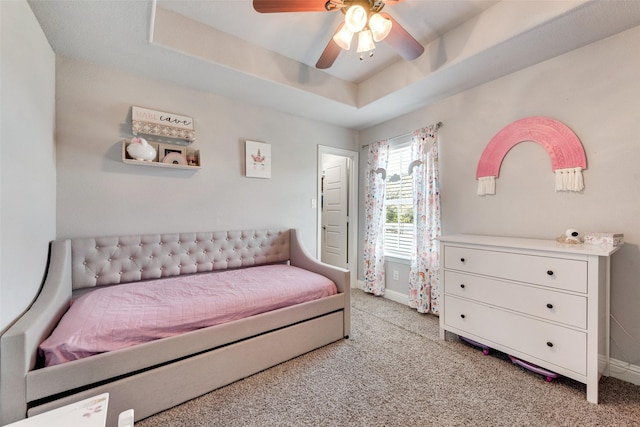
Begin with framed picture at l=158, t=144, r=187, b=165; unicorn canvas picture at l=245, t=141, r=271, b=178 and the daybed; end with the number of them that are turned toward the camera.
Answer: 3

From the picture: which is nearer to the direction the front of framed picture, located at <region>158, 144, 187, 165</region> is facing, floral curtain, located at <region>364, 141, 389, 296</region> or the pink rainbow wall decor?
the pink rainbow wall decor

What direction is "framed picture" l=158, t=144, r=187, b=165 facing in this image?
toward the camera

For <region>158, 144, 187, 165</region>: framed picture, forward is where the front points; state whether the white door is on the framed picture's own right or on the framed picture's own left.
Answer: on the framed picture's own left

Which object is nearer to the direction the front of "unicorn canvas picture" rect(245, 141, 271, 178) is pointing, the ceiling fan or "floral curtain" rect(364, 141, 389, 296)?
the ceiling fan

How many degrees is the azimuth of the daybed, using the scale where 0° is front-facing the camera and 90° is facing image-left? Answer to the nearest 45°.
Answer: approximately 0°

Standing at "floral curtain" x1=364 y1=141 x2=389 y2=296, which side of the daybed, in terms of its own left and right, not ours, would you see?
left

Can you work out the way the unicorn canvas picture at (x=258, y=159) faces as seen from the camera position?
facing the viewer

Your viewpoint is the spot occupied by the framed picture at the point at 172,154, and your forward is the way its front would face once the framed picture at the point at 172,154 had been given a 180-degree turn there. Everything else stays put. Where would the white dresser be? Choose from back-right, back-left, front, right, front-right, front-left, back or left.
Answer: back-right

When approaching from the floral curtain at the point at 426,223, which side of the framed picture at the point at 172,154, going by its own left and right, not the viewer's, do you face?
left

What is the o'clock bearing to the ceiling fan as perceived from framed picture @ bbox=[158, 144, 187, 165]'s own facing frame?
The ceiling fan is roughly at 11 o'clock from the framed picture.

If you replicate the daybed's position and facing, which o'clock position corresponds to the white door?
The white door is roughly at 8 o'clock from the daybed.

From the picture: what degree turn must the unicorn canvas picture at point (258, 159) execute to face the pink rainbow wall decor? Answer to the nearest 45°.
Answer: approximately 45° to its left
